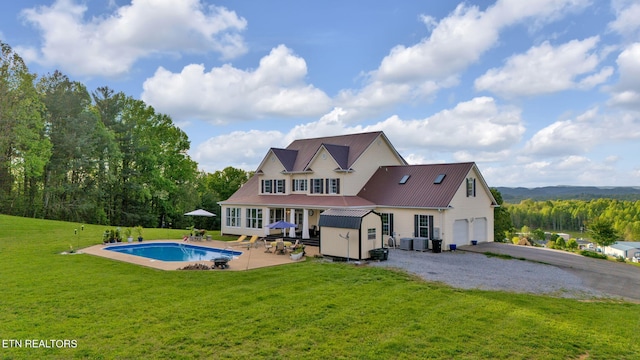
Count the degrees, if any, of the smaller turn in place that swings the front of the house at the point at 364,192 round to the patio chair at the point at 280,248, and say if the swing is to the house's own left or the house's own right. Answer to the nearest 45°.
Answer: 0° — it already faces it

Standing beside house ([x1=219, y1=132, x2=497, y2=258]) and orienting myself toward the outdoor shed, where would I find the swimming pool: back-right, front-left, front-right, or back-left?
front-right

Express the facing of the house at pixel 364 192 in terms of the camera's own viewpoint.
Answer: facing the viewer and to the left of the viewer

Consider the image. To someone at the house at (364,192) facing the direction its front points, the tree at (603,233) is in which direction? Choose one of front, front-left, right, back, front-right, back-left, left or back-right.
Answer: back

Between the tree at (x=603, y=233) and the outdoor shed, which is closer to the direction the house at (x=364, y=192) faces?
the outdoor shed

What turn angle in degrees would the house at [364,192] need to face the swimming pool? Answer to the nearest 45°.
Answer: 0° — it already faces it
